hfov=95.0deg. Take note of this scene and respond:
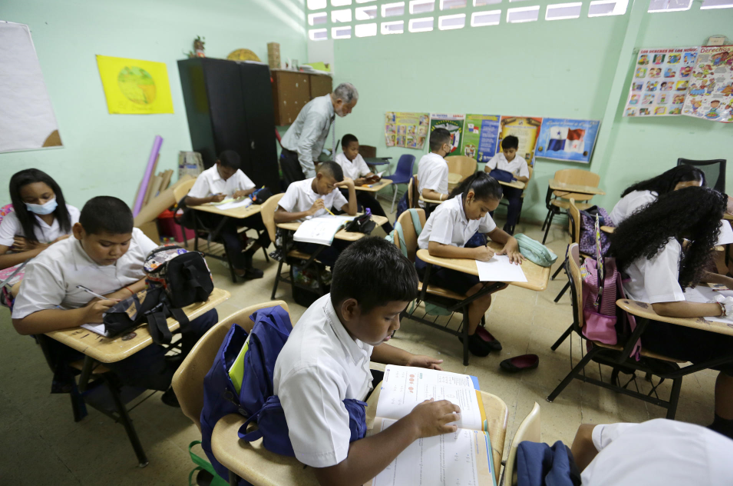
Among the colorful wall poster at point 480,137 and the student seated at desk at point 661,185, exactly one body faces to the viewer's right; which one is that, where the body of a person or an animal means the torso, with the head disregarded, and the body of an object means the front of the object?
the student seated at desk

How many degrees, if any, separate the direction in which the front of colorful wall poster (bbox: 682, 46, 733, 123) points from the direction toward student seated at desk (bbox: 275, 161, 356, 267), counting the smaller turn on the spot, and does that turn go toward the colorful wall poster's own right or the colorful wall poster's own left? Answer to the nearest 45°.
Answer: approximately 45° to the colorful wall poster's own right

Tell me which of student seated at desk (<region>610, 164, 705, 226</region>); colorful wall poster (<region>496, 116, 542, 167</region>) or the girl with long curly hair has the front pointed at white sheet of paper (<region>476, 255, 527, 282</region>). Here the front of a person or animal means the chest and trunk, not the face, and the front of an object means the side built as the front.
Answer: the colorful wall poster

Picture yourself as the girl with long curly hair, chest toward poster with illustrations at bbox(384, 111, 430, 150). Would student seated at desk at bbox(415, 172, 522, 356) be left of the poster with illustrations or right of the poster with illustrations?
left

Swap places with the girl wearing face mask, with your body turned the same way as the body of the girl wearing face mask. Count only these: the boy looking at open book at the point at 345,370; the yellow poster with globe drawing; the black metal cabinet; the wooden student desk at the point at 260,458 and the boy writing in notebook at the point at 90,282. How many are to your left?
2

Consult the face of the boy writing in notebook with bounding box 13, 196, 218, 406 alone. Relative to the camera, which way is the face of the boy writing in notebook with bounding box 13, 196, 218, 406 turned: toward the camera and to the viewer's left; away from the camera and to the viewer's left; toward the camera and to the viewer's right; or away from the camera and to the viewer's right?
toward the camera and to the viewer's right

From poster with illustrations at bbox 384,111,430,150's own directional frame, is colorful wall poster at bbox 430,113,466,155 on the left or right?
on its left

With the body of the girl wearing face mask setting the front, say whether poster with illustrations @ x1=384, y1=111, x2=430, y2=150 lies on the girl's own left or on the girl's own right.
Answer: on the girl's own left

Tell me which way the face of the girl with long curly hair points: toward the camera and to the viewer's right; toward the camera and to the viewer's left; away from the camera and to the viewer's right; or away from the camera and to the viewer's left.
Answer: away from the camera and to the viewer's right

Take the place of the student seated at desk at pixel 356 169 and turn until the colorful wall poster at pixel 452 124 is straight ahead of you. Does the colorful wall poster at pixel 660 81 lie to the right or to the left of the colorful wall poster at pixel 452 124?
right

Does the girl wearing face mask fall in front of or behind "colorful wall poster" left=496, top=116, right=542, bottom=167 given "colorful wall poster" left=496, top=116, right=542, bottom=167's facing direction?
in front
